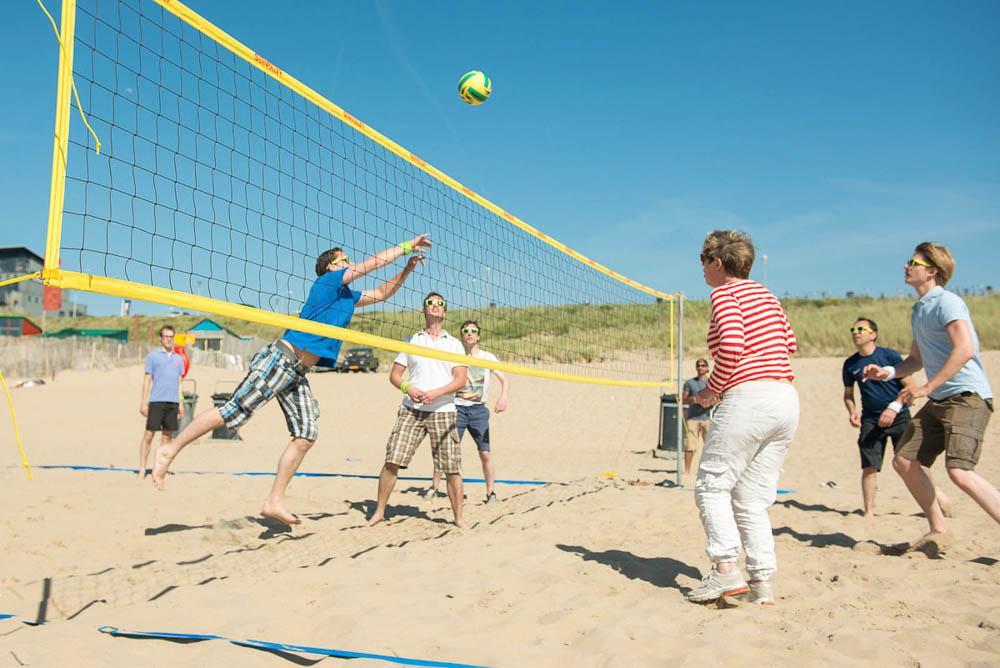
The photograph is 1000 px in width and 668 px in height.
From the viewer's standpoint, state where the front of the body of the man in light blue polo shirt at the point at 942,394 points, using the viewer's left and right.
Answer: facing to the left of the viewer

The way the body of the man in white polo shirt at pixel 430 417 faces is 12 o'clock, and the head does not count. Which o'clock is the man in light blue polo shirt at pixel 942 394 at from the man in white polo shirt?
The man in light blue polo shirt is roughly at 10 o'clock from the man in white polo shirt.

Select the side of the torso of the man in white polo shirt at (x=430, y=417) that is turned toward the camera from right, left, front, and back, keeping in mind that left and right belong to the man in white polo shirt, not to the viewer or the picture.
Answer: front

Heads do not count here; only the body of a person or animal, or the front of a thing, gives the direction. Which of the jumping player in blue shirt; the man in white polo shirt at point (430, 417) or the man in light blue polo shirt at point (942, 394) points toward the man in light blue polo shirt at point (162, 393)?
the man in light blue polo shirt at point (942, 394)

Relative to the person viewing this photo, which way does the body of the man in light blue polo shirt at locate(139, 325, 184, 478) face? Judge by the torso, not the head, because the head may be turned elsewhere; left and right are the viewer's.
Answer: facing the viewer and to the right of the viewer

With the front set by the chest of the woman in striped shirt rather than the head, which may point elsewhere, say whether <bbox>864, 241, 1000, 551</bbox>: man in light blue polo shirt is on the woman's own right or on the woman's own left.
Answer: on the woman's own right

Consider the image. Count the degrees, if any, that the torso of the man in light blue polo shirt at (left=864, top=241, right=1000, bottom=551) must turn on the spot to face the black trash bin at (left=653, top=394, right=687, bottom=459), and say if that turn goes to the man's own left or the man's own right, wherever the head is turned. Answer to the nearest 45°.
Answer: approximately 45° to the man's own right

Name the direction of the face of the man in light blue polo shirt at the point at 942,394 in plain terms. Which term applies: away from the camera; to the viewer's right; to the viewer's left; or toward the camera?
to the viewer's left

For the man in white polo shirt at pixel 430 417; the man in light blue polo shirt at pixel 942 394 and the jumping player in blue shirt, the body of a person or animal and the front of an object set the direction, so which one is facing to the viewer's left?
the man in light blue polo shirt

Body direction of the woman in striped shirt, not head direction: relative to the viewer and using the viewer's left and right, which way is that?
facing away from the viewer and to the left of the viewer

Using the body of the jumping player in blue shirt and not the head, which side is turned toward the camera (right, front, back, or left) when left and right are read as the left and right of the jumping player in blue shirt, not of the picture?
right
